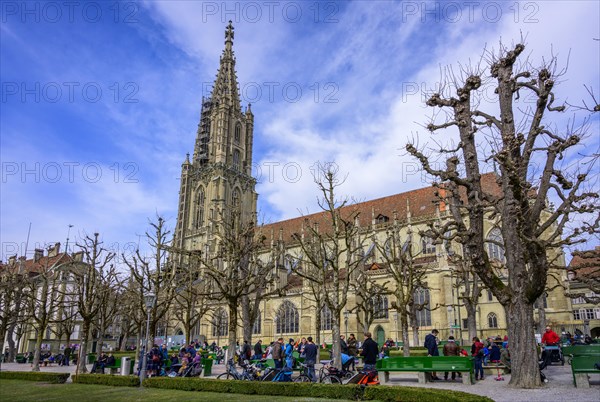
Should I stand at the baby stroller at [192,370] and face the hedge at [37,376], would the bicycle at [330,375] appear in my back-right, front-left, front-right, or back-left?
back-left

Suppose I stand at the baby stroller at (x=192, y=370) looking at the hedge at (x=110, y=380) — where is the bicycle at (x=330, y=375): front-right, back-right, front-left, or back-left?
back-left

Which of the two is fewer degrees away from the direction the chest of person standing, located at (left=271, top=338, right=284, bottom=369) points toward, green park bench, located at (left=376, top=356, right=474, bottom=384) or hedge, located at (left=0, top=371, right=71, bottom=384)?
the green park bench
